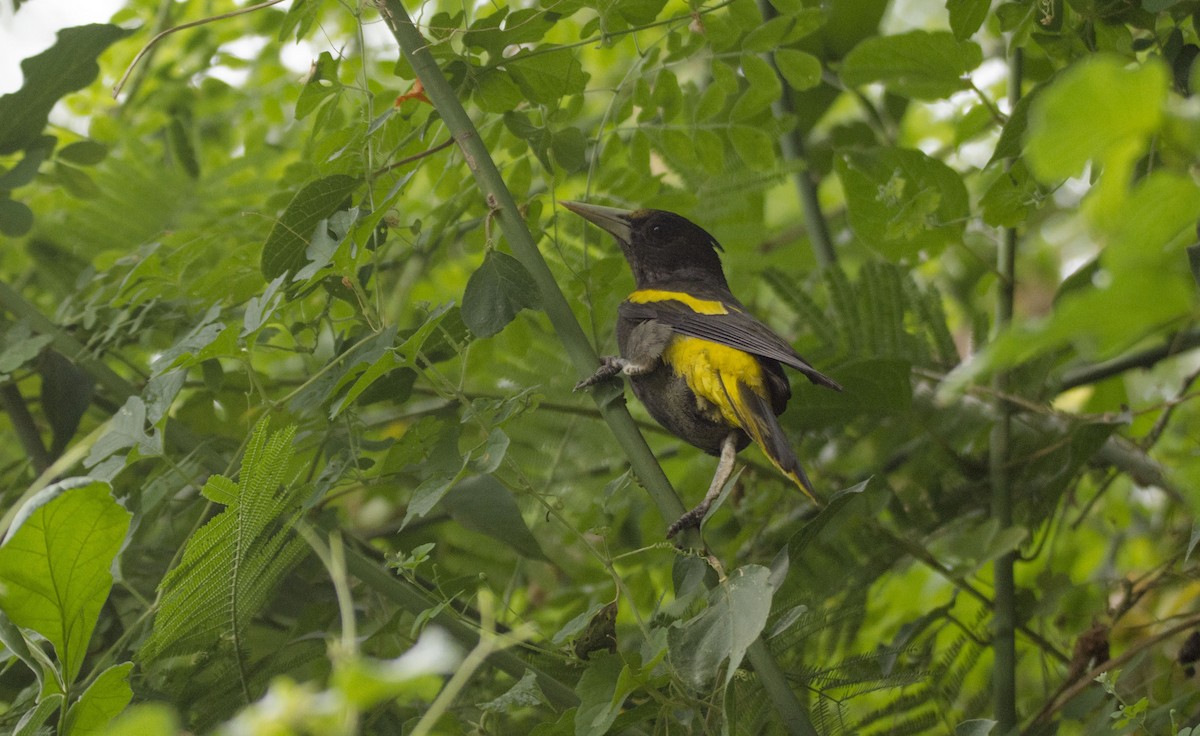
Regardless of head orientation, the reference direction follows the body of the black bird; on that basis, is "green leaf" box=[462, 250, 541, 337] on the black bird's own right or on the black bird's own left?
on the black bird's own left

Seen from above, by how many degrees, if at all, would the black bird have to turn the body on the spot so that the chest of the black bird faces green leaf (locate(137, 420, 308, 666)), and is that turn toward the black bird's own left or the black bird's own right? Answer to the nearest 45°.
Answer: approximately 45° to the black bird's own left

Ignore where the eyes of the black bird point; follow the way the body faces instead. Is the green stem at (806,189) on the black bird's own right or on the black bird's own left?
on the black bird's own right

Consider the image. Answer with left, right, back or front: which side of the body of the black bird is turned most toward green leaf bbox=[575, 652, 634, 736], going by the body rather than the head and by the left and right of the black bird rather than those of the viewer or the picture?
left

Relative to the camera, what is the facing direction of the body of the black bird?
to the viewer's left

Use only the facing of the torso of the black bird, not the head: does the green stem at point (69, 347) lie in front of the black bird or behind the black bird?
in front
